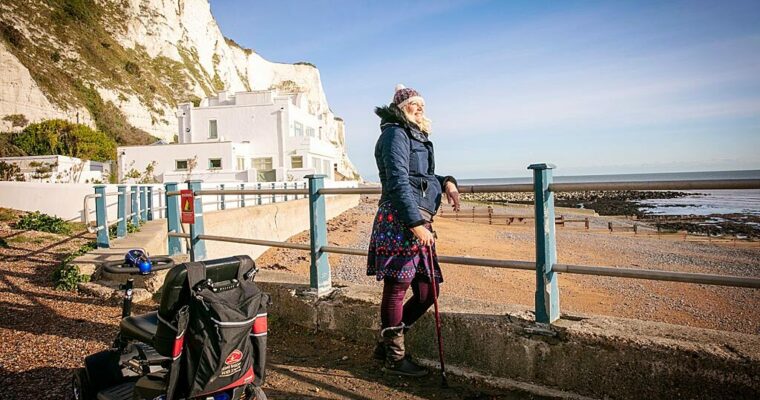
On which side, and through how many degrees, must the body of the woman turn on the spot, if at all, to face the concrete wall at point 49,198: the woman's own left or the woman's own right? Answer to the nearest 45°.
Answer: approximately 135° to the woman's own left

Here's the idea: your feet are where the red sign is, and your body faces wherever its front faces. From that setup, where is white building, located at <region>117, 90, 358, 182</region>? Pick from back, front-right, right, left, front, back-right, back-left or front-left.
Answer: back

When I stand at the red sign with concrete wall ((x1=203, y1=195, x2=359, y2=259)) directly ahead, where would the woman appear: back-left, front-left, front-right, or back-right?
back-right

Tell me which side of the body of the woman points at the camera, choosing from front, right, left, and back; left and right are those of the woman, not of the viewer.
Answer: right

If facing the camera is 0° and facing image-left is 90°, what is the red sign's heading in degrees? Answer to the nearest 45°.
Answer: approximately 0°

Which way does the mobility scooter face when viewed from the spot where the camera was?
facing away from the viewer and to the left of the viewer

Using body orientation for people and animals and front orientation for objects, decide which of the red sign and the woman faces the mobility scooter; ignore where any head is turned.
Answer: the red sign

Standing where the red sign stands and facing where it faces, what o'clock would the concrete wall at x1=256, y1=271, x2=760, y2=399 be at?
The concrete wall is roughly at 11 o'clock from the red sign.

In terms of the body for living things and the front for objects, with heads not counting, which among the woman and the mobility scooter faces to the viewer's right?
the woman

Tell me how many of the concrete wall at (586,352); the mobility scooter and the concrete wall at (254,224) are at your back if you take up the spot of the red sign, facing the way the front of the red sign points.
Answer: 1
